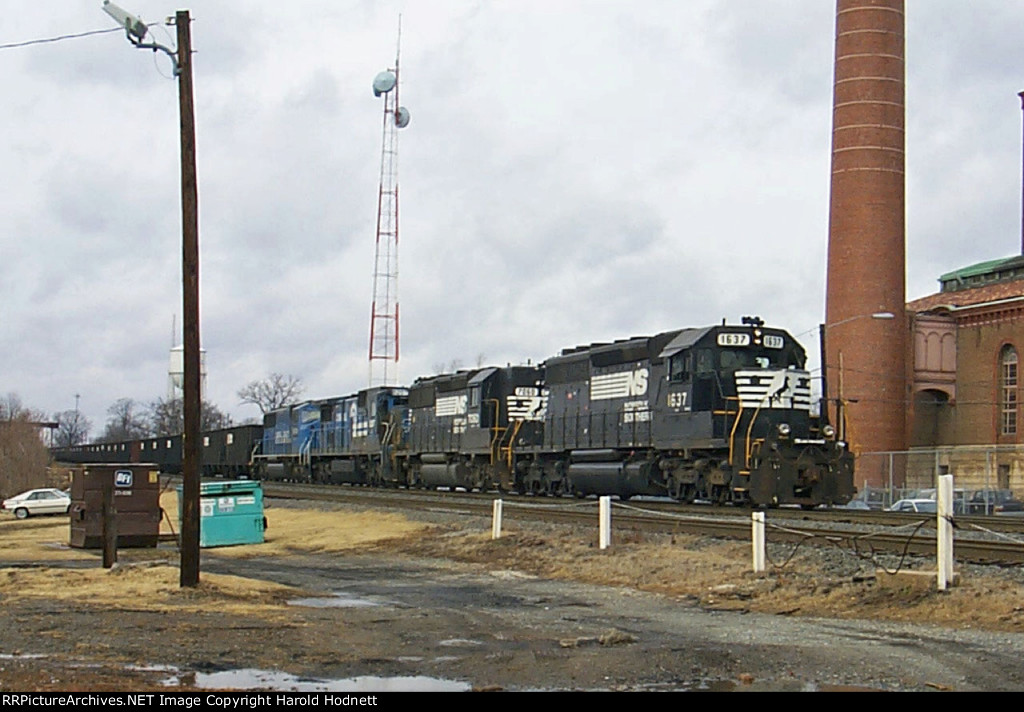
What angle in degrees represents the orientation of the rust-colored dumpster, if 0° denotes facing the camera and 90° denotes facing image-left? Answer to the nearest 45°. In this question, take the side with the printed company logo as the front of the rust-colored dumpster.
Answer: approximately 0°

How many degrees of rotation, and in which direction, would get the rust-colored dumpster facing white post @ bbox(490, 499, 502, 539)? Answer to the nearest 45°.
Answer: approximately 45° to its left

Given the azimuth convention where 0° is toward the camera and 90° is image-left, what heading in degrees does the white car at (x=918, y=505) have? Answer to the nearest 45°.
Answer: approximately 90°

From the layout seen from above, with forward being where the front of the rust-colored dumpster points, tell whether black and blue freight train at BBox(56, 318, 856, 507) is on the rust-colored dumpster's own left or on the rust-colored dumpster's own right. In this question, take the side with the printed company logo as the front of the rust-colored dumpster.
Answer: on the rust-colored dumpster's own left
